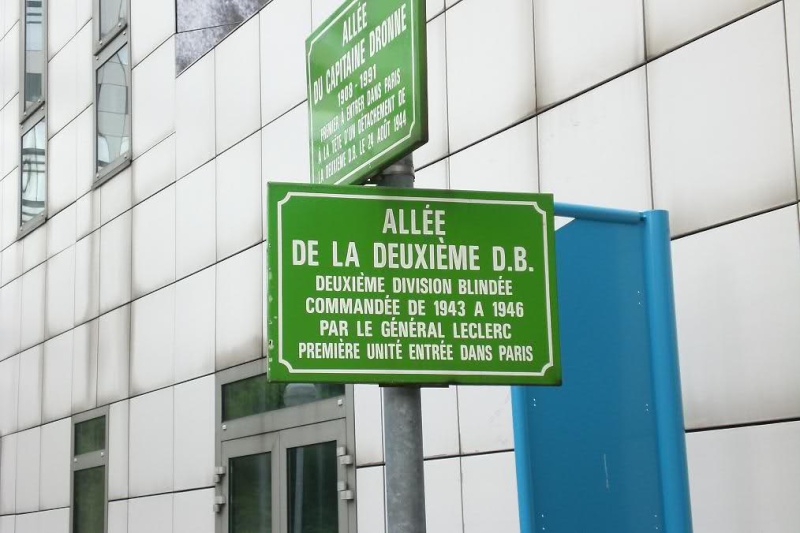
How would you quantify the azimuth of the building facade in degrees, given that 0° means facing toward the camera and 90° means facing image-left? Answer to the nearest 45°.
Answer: approximately 45°

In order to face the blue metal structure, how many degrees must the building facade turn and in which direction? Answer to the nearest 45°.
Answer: approximately 45° to its left

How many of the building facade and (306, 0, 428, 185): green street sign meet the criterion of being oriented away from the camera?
0

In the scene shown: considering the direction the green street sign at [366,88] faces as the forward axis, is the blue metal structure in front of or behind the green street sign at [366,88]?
behind
